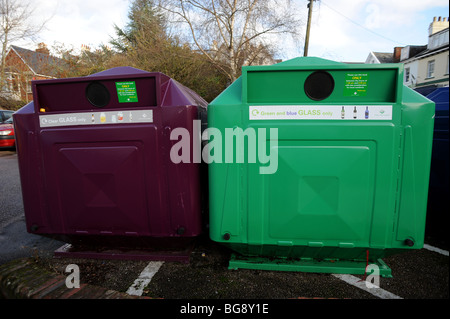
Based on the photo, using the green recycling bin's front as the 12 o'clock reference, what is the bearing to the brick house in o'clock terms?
The brick house is roughly at 4 o'clock from the green recycling bin.

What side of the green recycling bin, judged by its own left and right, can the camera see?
front

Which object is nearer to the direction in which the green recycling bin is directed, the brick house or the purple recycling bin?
the purple recycling bin

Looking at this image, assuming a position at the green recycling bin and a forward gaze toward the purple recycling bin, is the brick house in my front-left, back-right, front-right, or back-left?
front-right

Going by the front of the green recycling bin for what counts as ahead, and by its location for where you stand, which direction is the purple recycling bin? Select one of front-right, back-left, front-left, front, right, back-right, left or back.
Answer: right
